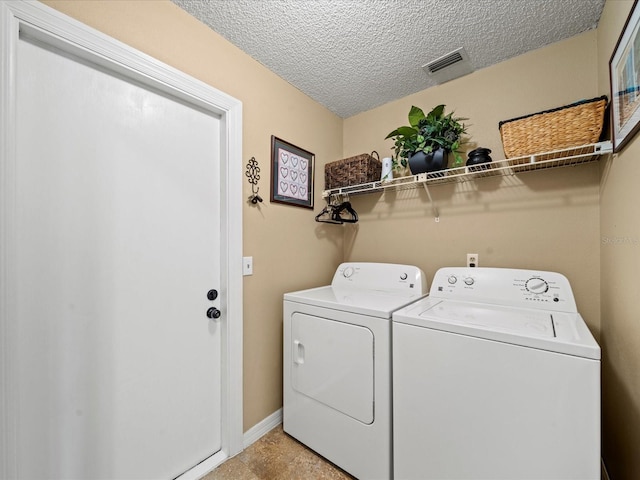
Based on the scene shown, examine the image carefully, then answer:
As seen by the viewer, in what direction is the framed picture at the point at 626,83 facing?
to the viewer's left

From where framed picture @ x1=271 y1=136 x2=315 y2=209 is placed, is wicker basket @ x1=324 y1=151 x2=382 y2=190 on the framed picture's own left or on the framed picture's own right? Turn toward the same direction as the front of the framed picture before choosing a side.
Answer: on the framed picture's own left

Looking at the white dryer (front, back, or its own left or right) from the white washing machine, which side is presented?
left

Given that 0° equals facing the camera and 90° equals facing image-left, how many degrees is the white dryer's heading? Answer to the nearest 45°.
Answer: approximately 45°

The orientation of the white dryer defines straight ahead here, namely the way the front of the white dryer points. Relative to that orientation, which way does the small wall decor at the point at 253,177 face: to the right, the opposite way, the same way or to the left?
to the left

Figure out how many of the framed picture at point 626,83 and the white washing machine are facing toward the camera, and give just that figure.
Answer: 1

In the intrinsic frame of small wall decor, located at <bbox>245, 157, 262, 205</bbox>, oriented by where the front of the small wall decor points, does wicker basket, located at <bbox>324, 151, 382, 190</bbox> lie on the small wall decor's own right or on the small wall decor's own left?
on the small wall decor's own left

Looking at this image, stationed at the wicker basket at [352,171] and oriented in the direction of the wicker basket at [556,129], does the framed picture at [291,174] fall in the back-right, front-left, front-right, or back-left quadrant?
back-right
